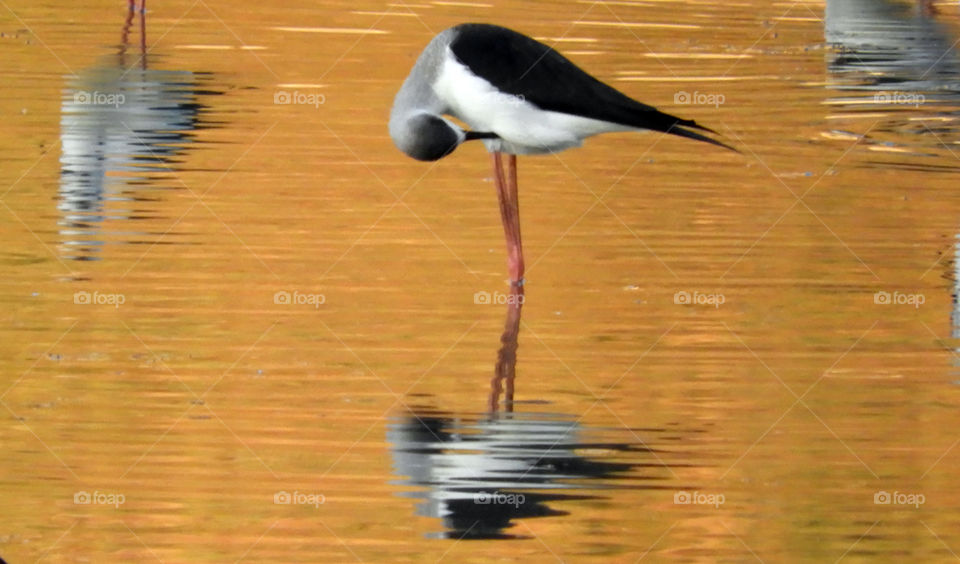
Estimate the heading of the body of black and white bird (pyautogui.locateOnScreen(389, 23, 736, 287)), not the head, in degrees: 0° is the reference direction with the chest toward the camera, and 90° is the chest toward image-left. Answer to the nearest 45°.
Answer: approximately 90°
